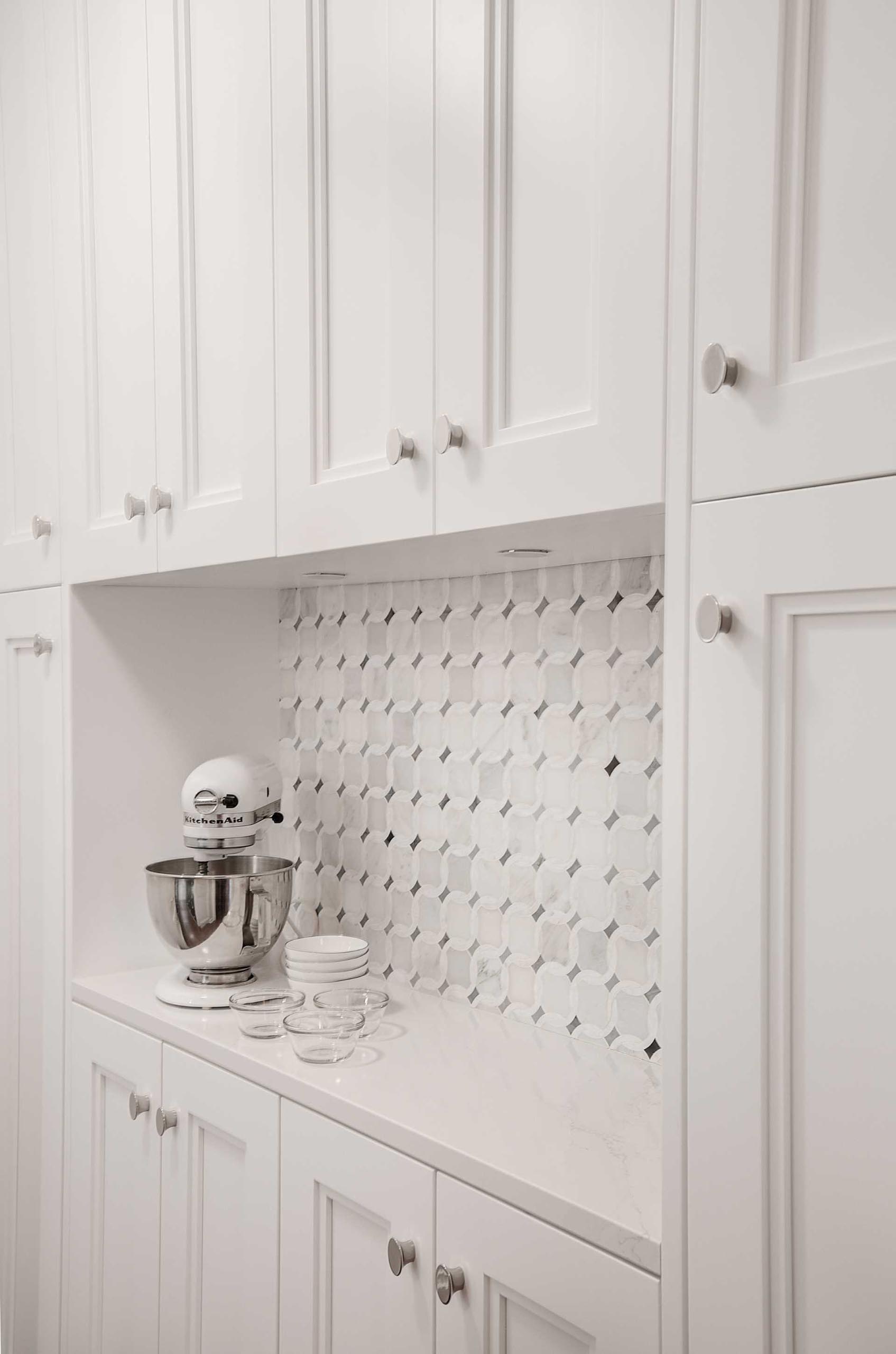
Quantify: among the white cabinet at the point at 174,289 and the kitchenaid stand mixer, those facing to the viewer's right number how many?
0

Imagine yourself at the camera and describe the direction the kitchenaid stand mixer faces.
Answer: facing the viewer and to the left of the viewer

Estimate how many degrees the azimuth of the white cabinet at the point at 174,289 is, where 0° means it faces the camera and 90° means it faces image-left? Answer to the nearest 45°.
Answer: approximately 45°

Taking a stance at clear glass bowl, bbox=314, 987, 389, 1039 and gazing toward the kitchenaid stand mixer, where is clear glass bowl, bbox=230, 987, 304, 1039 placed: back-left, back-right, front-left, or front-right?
front-left
